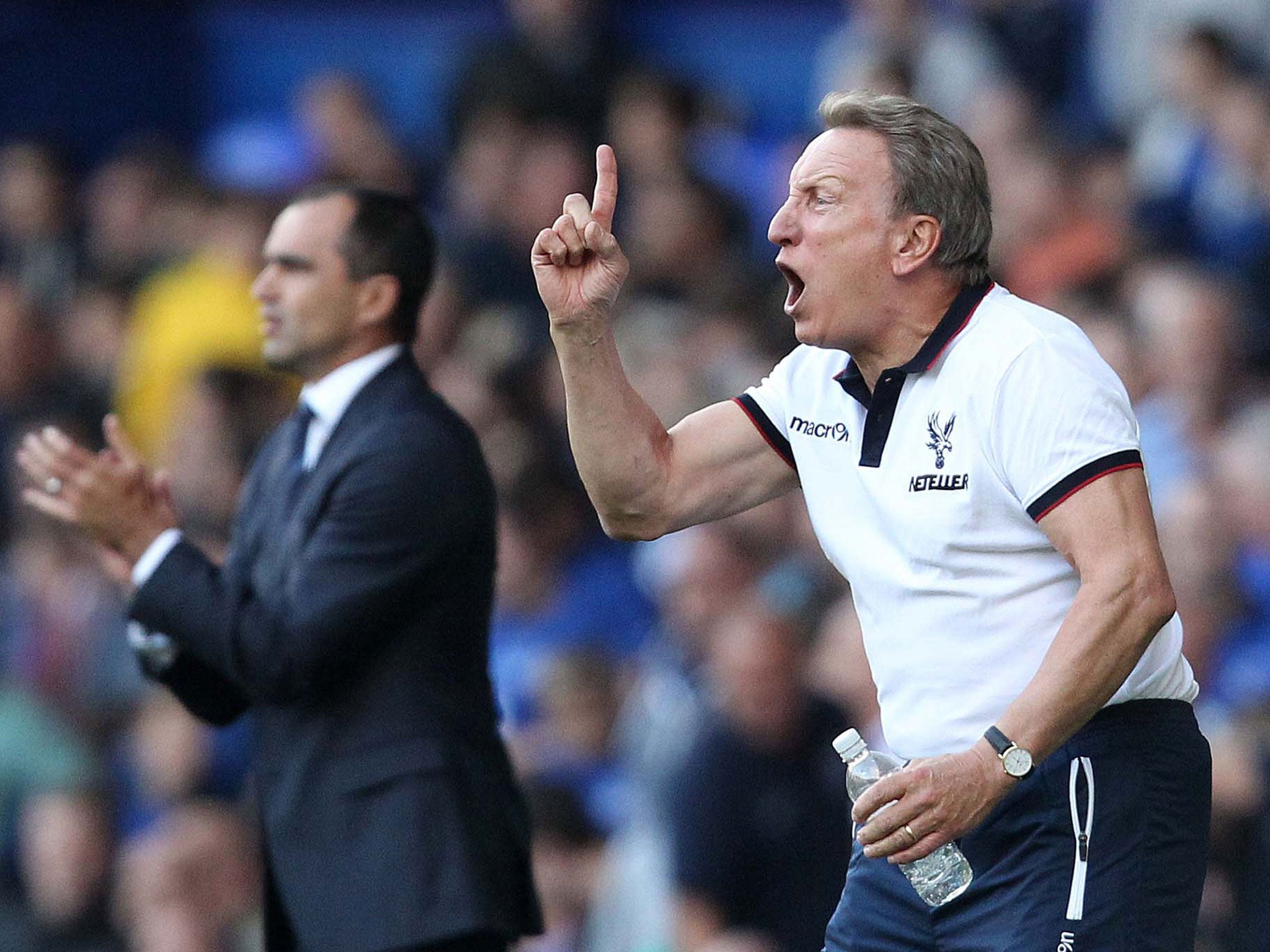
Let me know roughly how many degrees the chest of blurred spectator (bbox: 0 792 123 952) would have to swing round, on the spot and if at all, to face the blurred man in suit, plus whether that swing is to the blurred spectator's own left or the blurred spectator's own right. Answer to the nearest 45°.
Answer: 0° — they already face them

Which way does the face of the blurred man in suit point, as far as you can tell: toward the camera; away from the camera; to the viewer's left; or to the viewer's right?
to the viewer's left

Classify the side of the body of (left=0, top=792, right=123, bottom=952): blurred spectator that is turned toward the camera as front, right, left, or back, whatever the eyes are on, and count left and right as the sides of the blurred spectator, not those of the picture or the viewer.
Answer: front

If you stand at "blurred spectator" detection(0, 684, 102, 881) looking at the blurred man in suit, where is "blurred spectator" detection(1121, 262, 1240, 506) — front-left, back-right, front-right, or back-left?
front-left

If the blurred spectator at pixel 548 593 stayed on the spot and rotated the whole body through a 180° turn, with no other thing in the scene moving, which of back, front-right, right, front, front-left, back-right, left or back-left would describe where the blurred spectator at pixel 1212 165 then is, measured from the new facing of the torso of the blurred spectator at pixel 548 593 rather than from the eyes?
front-right

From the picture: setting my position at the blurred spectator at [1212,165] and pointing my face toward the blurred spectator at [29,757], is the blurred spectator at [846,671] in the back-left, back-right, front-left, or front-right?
front-left

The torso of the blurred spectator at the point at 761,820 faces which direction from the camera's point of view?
toward the camera

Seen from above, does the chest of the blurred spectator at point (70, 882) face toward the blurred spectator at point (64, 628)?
no

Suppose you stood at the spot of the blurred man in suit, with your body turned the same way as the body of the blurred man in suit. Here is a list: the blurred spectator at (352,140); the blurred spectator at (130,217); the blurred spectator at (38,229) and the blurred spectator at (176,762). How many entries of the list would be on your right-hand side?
4

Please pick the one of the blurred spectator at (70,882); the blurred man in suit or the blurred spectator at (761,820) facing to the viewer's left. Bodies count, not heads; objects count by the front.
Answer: the blurred man in suit

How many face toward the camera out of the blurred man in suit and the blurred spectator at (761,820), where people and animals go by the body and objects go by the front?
1

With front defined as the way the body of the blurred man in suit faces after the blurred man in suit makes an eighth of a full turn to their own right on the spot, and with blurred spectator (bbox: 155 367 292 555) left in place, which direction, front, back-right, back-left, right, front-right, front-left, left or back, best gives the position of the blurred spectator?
front-right

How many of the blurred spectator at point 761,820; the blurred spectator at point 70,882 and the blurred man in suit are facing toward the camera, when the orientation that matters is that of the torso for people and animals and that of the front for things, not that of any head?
2

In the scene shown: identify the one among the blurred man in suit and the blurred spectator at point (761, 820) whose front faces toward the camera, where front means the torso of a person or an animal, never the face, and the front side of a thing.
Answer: the blurred spectator

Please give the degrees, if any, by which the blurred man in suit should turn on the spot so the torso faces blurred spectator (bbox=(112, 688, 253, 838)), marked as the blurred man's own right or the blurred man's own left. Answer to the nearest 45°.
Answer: approximately 90° to the blurred man's own right

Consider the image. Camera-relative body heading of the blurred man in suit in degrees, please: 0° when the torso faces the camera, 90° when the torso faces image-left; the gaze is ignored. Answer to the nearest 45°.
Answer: approximately 90°

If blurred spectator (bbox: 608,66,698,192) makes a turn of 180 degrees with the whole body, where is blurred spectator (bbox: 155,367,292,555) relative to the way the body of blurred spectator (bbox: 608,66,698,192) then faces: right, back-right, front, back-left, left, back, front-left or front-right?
back

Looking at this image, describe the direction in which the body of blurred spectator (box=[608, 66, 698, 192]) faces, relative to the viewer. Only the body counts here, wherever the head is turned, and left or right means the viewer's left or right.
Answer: facing the viewer and to the left of the viewer

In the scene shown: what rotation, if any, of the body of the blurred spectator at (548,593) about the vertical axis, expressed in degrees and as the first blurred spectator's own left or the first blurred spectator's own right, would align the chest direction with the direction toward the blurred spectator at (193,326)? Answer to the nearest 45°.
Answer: approximately 90° to the first blurred spectator's own right
